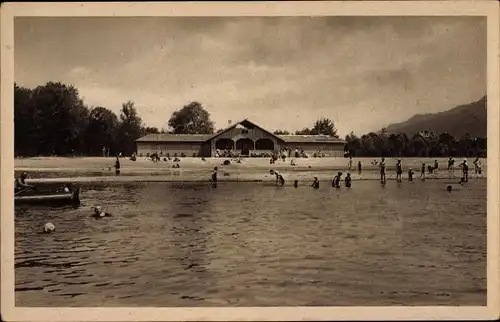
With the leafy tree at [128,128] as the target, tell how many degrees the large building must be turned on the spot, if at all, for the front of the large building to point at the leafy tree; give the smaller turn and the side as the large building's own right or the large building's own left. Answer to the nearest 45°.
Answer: approximately 90° to the large building's own right

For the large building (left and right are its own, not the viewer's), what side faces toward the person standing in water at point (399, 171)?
front

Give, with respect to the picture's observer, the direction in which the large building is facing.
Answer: facing the viewer

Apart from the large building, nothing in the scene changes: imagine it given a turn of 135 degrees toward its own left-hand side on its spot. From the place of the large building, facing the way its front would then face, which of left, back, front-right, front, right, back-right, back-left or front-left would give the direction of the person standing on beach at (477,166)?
front-right

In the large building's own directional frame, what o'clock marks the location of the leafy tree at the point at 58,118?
The leafy tree is roughly at 3 o'clock from the large building.
